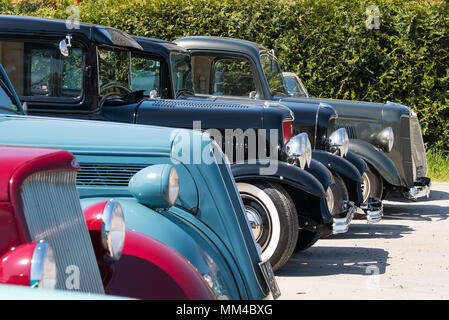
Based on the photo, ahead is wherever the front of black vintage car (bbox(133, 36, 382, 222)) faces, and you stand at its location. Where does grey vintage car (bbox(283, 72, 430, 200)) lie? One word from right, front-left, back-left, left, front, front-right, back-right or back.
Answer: left

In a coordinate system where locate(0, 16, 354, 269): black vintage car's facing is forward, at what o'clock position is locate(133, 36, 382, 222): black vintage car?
locate(133, 36, 382, 222): black vintage car is roughly at 8 o'clock from locate(0, 16, 354, 269): black vintage car.

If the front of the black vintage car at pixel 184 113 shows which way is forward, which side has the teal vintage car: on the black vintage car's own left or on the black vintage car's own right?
on the black vintage car's own right

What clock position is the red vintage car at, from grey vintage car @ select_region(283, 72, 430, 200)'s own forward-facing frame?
The red vintage car is roughly at 2 o'clock from the grey vintage car.

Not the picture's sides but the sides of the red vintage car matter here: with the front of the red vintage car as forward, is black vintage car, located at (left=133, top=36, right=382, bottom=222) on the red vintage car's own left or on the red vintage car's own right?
on the red vintage car's own left

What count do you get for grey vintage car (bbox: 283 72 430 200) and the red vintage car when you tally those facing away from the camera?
0

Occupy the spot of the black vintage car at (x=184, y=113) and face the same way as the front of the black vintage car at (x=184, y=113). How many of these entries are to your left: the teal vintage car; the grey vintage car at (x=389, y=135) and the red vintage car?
1

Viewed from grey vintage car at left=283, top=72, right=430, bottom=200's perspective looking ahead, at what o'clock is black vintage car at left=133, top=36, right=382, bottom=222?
black vintage car at left=133, top=36, right=382, bottom=222 is roughly at 3 o'clock from grey vintage car at left=283, top=72, right=430, bottom=200.

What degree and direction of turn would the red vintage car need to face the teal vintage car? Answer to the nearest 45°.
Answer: approximately 135° to its left

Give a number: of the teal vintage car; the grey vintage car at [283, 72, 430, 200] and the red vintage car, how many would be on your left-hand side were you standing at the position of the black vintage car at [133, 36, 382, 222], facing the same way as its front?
1

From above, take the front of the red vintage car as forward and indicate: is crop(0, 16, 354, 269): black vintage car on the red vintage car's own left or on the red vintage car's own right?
on the red vintage car's own left
